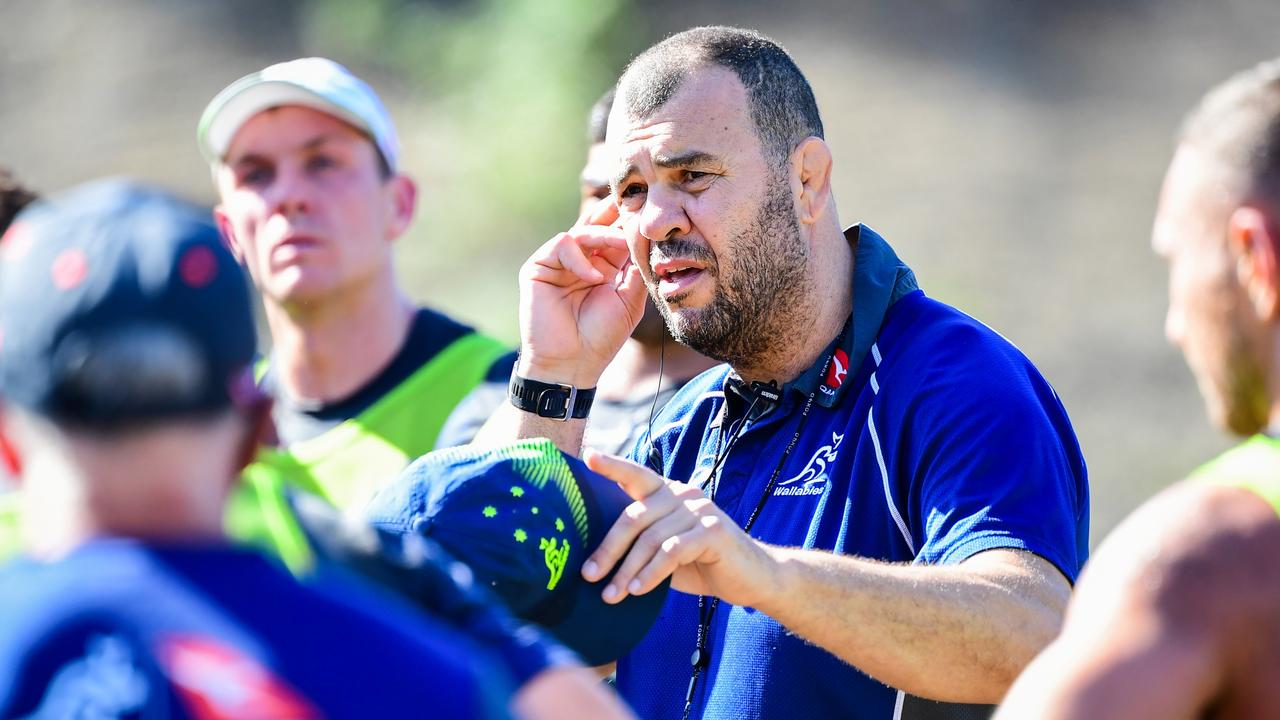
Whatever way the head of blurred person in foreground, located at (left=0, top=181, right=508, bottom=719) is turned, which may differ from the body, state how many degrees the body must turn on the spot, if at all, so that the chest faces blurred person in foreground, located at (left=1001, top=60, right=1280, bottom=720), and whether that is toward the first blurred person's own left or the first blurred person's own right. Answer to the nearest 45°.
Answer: approximately 90° to the first blurred person's own right

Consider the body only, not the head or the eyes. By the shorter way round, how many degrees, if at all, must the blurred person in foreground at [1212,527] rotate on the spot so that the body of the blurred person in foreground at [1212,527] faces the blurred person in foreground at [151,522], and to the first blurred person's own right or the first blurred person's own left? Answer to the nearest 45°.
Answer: approximately 90° to the first blurred person's own left

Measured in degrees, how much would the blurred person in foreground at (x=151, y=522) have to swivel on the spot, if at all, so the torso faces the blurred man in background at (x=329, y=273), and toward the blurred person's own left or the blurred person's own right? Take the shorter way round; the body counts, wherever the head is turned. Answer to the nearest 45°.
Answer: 0° — they already face them

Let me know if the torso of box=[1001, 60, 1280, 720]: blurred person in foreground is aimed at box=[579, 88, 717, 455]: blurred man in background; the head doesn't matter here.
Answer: yes

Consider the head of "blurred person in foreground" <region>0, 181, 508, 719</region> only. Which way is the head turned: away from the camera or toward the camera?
away from the camera

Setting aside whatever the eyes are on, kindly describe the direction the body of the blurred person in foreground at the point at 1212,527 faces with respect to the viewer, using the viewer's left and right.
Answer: facing away from the viewer and to the left of the viewer

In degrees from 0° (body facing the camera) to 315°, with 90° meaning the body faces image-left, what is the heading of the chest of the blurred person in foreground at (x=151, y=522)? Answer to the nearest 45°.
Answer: approximately 180°
